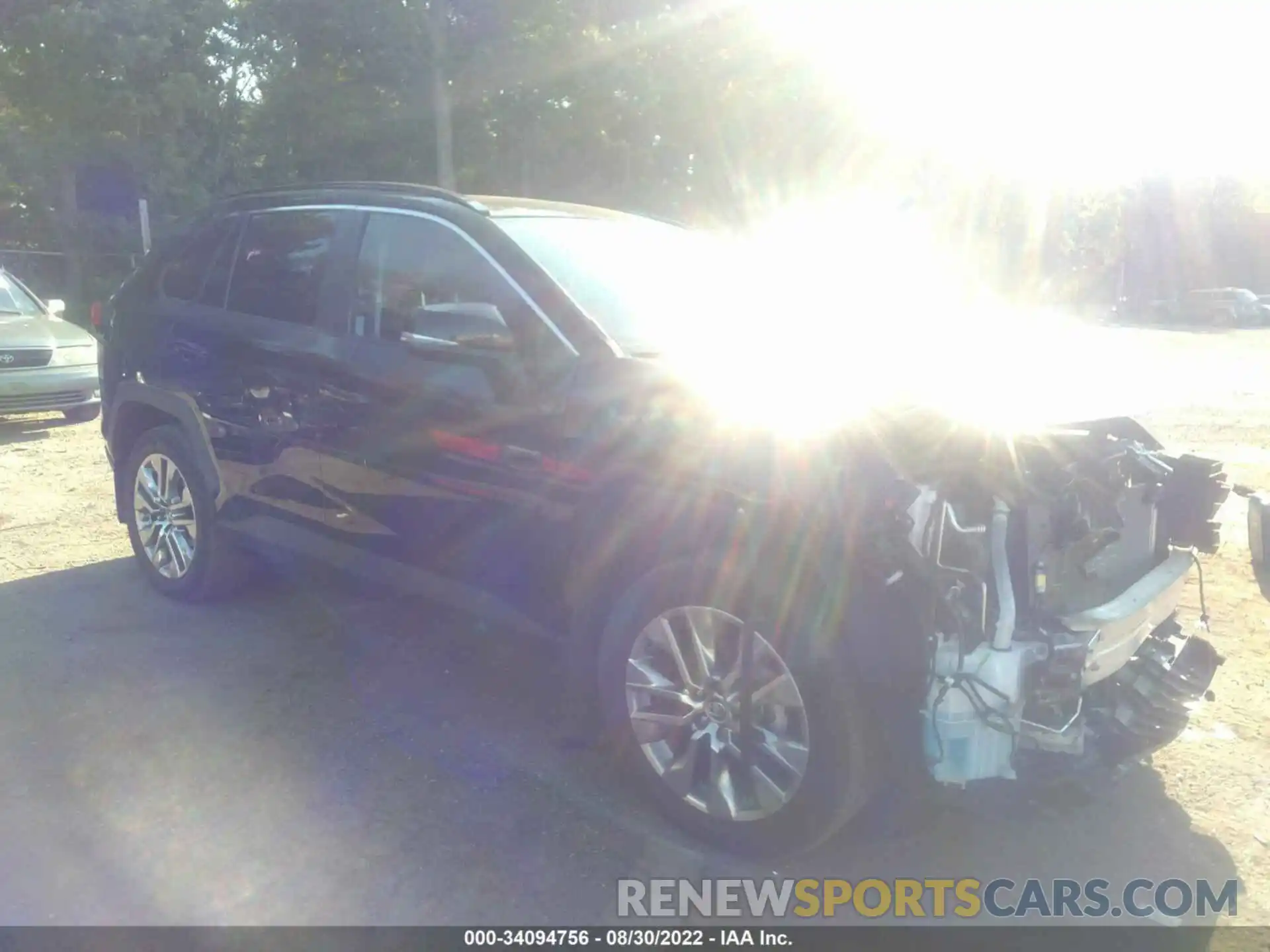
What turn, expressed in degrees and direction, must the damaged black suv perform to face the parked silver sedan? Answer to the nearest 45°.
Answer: approximately 180°

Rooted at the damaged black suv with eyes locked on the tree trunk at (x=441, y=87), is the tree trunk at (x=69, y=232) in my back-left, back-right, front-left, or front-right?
front-left

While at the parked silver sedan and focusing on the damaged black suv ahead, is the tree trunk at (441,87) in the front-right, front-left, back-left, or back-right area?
back-left

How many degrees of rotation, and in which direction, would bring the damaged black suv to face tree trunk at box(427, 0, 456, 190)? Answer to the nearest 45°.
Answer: approximately 135° to its left

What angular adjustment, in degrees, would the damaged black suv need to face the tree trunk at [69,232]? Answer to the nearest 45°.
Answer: approximately 180°

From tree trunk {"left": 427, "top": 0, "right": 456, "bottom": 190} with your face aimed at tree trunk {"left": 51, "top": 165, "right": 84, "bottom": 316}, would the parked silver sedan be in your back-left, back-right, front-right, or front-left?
front-left

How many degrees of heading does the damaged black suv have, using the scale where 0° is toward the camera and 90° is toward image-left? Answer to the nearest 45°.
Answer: approximately 315°

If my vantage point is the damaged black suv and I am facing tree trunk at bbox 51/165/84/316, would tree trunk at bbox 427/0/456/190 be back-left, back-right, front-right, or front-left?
front-right

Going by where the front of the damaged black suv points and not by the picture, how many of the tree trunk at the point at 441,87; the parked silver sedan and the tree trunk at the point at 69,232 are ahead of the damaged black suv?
0
